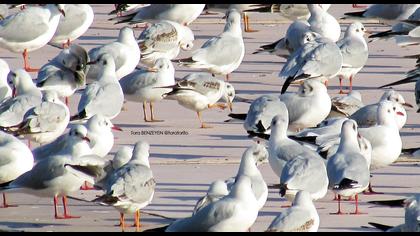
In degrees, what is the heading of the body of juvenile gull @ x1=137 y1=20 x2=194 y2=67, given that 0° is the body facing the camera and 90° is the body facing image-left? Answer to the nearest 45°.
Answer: approximately 270°

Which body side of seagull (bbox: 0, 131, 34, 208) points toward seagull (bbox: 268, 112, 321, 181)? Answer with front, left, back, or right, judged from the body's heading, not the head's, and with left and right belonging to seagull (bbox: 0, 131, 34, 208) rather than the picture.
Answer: front

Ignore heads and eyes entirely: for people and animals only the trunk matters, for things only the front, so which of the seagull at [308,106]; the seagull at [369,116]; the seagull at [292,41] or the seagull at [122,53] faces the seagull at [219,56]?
the seagull at [122,53]

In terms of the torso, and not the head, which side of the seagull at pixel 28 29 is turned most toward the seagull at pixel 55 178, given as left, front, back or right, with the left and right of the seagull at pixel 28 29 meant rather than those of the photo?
right

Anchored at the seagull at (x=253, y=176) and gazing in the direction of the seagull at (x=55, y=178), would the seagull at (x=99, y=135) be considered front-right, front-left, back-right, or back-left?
front-right

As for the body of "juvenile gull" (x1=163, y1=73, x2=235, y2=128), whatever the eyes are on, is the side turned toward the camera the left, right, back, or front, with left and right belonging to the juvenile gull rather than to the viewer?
right

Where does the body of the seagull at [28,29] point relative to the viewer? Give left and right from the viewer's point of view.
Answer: facing to the right of the viewer

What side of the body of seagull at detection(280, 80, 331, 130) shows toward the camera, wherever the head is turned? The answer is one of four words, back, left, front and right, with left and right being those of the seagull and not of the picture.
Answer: right
